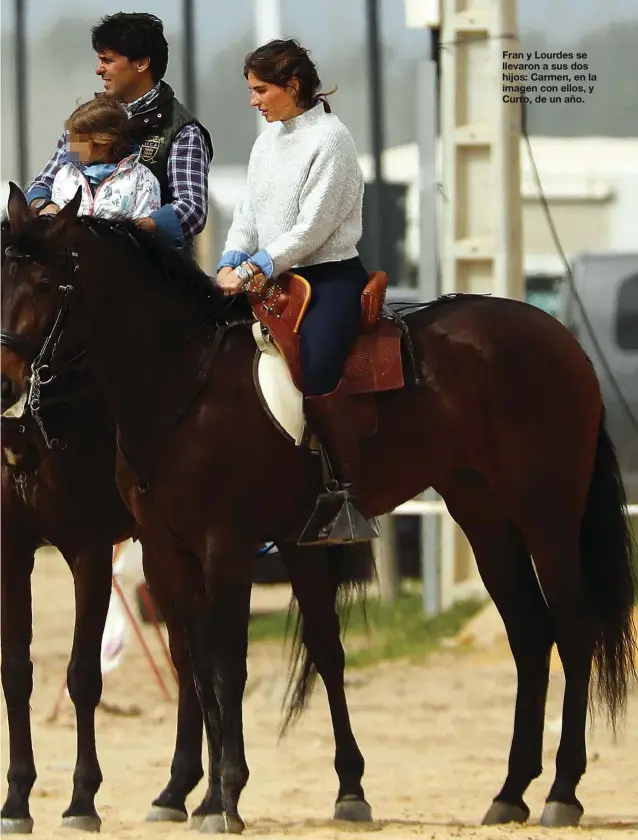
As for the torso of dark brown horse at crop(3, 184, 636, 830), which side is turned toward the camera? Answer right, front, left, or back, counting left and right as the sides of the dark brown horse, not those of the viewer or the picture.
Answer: left

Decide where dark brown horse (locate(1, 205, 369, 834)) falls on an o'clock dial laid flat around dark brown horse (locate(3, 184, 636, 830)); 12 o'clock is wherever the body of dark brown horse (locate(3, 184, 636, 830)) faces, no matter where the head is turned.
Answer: dark brown horse (locate(1, 205, 369, 834)) is roughly at 12 o'clock from dark brown horse (locate(3, 184, 636, 830)).

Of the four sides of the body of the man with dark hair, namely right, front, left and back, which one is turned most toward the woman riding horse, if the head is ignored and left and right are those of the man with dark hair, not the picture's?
left

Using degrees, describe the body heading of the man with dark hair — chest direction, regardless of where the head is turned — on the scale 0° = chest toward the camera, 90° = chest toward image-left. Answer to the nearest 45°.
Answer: approximately 45°

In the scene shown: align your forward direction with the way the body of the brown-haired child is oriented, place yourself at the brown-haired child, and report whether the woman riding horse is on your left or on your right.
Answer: on your left

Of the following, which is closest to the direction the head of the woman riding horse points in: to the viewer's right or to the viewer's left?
to the viewer's left
